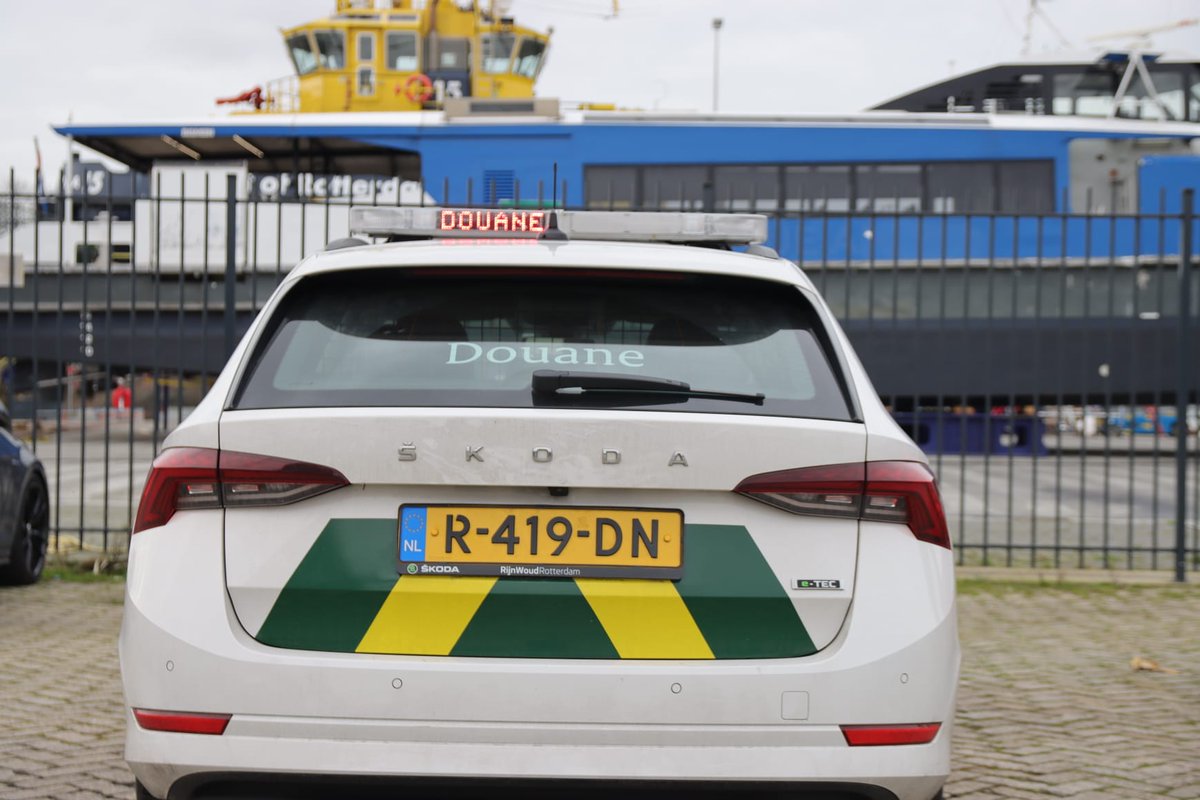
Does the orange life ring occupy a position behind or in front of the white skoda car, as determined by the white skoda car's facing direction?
in front

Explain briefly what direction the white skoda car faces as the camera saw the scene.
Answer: facing away from the viewer

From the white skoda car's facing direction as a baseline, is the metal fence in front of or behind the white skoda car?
in front

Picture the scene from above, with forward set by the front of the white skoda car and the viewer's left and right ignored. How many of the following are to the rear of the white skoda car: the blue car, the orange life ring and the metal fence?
0
